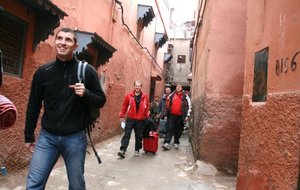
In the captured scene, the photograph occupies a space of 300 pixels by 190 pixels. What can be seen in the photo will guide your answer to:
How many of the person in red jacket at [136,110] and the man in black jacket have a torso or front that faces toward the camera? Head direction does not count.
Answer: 2

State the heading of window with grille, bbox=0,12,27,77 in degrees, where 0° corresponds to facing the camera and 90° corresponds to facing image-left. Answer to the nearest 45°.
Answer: approximately 315°

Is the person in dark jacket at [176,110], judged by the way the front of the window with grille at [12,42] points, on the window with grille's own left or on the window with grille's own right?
on the window with grille's own left

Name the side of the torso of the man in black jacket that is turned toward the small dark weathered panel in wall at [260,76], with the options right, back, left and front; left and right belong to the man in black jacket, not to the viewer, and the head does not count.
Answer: left

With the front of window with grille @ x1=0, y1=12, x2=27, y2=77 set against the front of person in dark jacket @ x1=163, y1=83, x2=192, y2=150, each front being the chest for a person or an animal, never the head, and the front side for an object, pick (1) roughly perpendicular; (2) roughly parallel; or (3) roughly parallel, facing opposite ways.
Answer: roughly perpendicular

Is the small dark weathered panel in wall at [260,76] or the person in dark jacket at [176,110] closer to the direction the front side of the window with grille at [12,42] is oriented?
the small dark weathered panel in wall

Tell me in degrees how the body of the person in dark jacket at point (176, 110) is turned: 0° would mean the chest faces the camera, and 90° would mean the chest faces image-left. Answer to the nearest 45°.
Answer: approximately 0°

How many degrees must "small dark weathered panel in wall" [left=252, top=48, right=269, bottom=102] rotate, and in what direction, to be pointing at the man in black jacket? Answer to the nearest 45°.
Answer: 0° — it already faces them

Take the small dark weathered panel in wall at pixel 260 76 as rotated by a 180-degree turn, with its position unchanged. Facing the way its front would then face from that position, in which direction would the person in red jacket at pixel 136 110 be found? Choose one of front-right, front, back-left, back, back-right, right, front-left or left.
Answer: left

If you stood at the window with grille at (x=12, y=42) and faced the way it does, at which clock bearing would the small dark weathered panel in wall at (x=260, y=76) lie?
the small dark weathered panel in wall at (x=260, y=76) is roughly at 12 o'clock from the window with grille at (x=12, y=42).

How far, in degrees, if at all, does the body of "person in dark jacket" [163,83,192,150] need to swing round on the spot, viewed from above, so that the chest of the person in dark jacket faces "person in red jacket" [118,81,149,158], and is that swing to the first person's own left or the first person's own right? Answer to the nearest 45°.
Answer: approximately 45° to the first person's own right

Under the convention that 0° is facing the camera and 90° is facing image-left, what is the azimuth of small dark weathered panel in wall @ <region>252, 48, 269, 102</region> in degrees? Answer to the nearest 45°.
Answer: approximately 45°

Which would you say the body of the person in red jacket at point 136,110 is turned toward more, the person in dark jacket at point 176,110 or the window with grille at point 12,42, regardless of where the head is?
the window with grille
